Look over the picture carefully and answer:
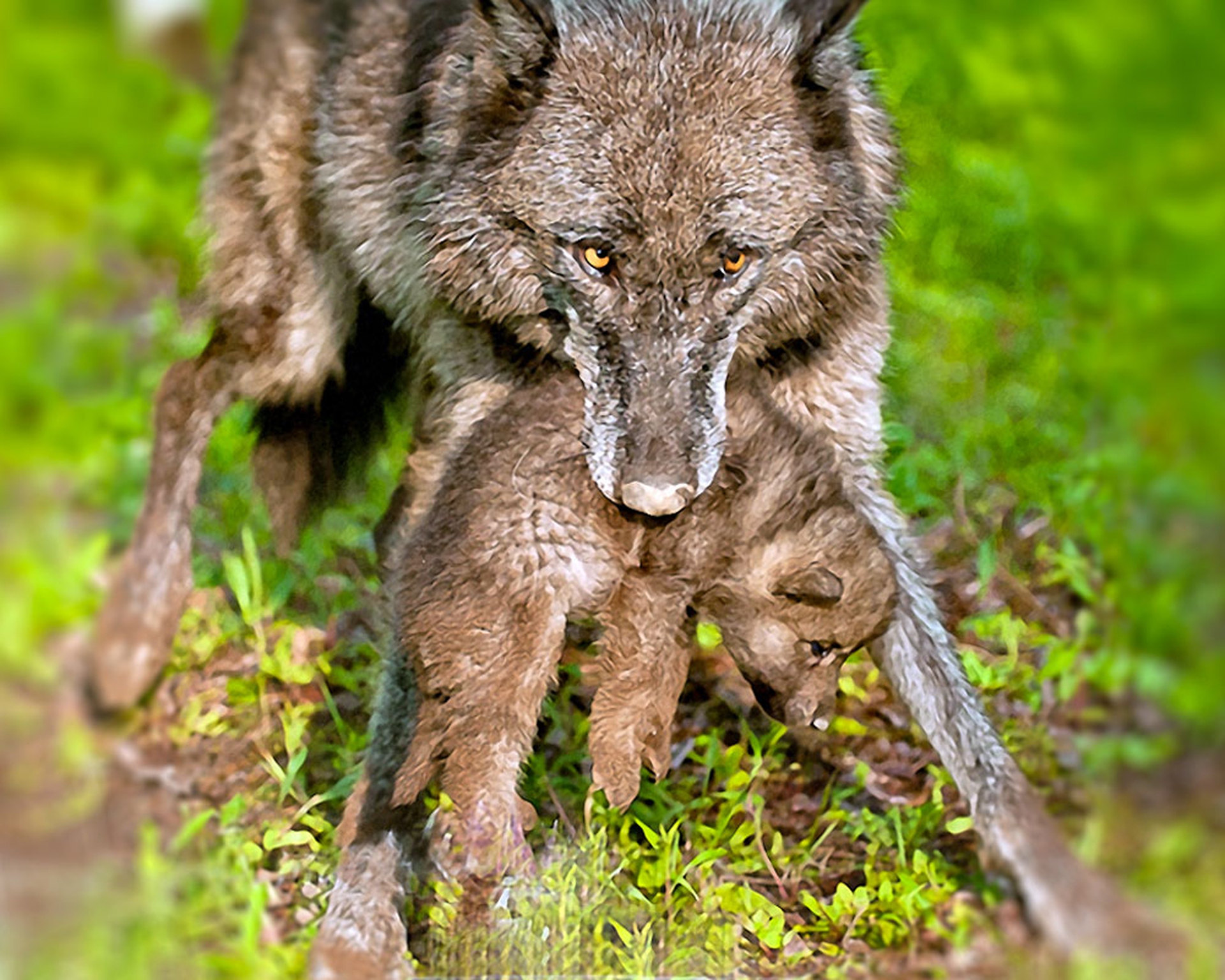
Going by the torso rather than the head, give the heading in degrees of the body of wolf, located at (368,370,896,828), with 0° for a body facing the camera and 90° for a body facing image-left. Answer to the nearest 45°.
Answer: approximately 270°
